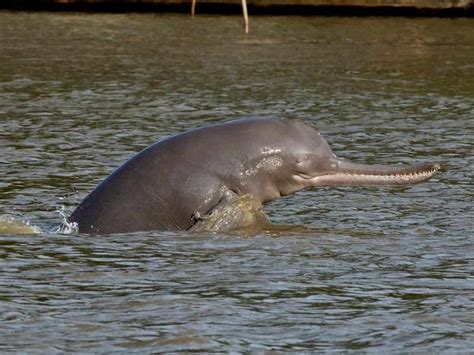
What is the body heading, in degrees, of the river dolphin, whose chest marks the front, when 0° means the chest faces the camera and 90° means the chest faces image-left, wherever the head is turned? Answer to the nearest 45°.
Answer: approximately 270°

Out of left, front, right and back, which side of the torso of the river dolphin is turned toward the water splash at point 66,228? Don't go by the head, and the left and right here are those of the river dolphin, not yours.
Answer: back

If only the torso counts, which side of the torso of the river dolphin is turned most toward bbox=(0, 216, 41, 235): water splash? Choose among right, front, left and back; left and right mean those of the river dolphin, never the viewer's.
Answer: back
